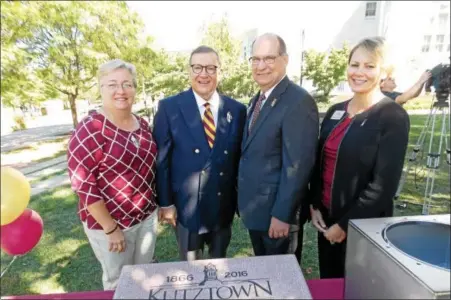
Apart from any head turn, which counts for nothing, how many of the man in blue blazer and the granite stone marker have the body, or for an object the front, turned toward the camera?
2

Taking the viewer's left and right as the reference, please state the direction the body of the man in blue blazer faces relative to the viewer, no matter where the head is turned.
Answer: facing the viewer

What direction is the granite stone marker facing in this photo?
toward the camera

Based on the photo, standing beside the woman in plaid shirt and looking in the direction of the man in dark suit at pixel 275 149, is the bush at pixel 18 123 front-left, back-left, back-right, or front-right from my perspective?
back-left

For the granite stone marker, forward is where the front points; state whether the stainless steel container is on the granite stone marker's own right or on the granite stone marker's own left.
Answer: on the granite stone marker's own left

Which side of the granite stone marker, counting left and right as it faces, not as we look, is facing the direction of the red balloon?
right

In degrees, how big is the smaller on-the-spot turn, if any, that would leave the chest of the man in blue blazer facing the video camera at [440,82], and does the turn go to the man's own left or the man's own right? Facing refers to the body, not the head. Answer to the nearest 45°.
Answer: approximately 90° to the man's own left

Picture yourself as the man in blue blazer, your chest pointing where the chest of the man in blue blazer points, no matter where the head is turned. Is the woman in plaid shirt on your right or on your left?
on your right

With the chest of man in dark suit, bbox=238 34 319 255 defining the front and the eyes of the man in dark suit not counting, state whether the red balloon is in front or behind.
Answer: in front

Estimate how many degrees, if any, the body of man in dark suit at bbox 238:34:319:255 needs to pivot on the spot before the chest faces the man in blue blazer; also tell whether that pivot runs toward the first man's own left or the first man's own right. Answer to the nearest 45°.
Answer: approximately 45° to the first man's own right

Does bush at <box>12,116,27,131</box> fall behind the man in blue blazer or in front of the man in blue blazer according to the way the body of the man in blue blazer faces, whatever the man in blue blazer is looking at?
behind

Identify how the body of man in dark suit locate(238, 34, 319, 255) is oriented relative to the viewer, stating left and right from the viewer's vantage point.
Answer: facing the viewer and to the left of the viewer

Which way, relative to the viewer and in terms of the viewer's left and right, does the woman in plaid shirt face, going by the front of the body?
facing the viewer and to the right of the viewer

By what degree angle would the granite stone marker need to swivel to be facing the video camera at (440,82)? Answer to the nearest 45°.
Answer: approximately 135° to its left

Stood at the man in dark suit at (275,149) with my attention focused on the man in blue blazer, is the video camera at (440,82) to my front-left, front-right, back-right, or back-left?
back-right

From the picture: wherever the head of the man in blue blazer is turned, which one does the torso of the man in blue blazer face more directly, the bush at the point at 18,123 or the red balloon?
the red balloon

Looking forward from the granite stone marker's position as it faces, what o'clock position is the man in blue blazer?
The man in blue blazer is roughly at 6 o'clock from the granite stone marker.
